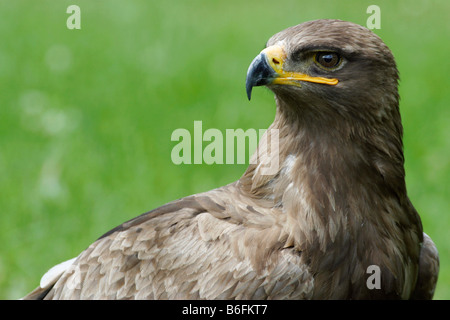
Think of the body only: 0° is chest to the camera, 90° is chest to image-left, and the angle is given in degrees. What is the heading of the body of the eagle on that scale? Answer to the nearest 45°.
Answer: approximately 315°
